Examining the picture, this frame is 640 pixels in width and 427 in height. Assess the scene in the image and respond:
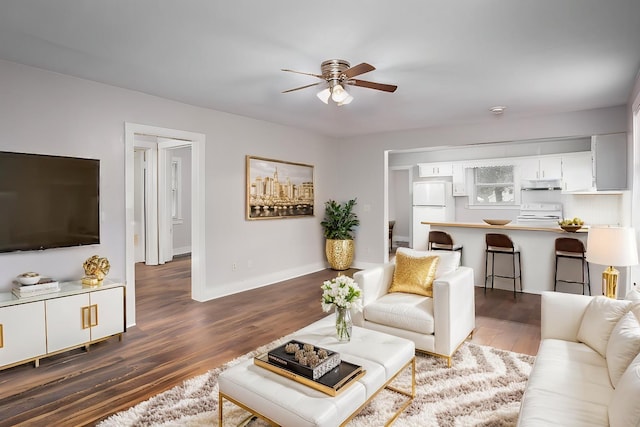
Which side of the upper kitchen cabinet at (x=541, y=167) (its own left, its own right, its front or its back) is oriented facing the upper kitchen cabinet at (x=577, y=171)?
left

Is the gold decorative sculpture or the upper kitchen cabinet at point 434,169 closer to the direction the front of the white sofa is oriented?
the gold decorative sculpture

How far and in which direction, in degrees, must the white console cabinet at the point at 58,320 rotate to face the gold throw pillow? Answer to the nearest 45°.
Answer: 0° — it already faces it

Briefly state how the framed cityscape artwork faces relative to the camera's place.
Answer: facing the viewer and to the right of the viewer

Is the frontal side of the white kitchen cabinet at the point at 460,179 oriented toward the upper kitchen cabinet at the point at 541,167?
no

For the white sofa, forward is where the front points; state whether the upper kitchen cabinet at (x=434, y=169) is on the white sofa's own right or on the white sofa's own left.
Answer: on the white sofa's own right

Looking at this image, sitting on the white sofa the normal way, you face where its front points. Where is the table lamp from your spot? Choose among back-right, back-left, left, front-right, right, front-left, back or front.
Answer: right

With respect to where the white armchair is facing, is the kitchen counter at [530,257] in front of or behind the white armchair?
behind

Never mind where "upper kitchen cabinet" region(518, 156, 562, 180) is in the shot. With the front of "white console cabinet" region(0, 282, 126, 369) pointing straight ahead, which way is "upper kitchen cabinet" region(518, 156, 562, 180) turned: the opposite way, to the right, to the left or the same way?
to the right

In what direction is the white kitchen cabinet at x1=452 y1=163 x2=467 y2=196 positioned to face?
toward the camera

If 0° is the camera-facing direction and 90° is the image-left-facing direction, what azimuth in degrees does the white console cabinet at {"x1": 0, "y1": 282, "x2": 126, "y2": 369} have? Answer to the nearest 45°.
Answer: approximately 315°

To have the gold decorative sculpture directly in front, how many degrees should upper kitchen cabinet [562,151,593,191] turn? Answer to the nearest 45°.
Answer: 0° — it already faces it

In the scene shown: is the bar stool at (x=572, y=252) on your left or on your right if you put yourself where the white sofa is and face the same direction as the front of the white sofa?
on your right

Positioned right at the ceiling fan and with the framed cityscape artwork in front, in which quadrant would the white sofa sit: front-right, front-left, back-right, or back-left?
back-right

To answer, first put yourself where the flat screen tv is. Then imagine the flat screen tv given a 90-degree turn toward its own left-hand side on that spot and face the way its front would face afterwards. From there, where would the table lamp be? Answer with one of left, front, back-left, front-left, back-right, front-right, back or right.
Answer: right

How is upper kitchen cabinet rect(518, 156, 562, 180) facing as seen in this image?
toward the camera

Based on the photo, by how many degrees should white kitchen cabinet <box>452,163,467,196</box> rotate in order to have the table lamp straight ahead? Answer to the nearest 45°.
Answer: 0° — it already faces it

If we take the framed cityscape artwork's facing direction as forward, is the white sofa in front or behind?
in front

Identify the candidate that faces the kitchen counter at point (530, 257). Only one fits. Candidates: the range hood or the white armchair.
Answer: the range hood

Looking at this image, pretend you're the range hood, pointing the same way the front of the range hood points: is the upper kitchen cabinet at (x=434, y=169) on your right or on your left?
on your right

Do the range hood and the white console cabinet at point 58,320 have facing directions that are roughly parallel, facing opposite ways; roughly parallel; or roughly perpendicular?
roughly perpendicular
